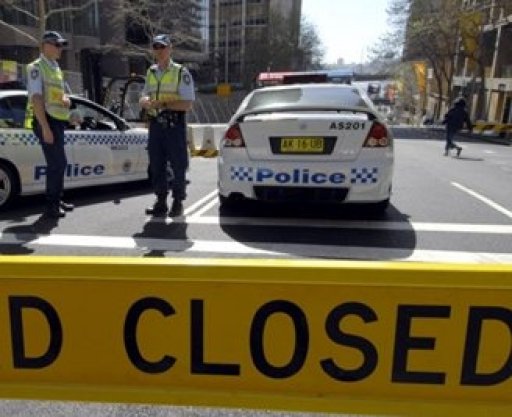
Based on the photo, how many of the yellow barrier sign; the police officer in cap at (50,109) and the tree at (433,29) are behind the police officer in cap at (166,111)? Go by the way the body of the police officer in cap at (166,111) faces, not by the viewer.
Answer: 1

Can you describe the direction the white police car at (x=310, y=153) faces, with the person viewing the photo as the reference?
facing away from the viewer

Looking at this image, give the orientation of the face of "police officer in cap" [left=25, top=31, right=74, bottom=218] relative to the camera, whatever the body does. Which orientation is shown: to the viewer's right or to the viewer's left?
to the viewer's right

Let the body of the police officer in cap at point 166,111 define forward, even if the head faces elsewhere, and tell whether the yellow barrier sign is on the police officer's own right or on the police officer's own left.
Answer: on the police officer's own left

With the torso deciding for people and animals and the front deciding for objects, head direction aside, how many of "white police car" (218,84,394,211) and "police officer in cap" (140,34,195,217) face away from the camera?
1

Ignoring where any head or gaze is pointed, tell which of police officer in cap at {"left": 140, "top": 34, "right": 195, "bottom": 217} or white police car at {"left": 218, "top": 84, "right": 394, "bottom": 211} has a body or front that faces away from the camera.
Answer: the white police car

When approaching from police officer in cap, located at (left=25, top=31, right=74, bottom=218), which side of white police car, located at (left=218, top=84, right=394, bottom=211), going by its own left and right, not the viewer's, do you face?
left

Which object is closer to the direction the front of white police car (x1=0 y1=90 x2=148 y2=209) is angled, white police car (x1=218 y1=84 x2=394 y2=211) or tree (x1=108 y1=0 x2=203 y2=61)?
the tree

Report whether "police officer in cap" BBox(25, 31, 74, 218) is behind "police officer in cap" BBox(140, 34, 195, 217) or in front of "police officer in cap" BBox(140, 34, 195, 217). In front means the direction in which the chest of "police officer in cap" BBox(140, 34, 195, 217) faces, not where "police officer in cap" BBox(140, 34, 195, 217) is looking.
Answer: in front

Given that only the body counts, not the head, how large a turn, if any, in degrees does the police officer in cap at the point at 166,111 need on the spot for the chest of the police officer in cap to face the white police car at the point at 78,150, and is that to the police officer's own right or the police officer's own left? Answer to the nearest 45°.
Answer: approximately 90° to the police officer's own right

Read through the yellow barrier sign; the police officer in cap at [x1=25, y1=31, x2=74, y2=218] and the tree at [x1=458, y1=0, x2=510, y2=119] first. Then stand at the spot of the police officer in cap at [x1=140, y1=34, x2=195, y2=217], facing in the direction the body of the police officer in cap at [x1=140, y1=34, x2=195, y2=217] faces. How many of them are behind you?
1
